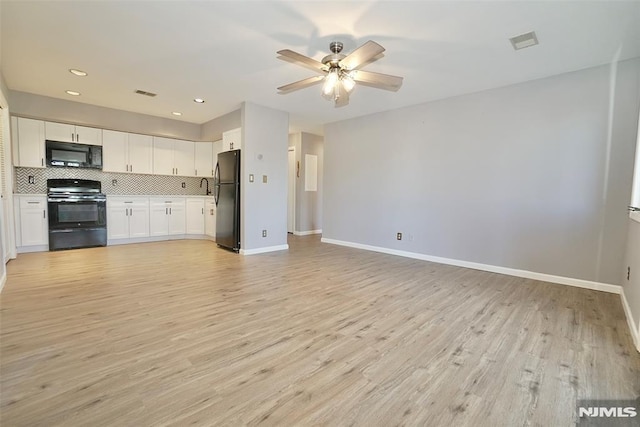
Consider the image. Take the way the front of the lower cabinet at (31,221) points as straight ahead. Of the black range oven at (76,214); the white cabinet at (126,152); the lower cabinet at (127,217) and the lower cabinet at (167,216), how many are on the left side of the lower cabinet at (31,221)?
4

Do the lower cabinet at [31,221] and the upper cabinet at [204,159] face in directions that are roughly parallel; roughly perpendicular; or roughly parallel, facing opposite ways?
roughly parallel

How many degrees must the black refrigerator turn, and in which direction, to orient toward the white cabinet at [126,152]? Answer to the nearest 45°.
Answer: approximately 90° to its right

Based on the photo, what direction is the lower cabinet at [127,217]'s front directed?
toward the camera

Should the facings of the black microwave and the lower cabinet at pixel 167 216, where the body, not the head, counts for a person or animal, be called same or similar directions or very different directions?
same or similar directions

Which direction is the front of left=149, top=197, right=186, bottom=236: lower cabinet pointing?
toward the camera

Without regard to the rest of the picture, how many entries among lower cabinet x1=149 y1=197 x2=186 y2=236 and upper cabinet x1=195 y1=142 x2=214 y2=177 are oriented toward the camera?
2

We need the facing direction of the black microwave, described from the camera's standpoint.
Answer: facing the viewer

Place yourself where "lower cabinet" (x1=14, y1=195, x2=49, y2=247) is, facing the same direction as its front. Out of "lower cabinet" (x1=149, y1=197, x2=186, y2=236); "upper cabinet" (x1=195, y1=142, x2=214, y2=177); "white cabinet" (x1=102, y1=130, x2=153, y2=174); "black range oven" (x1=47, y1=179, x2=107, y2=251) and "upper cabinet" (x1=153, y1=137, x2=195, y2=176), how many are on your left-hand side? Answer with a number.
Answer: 5

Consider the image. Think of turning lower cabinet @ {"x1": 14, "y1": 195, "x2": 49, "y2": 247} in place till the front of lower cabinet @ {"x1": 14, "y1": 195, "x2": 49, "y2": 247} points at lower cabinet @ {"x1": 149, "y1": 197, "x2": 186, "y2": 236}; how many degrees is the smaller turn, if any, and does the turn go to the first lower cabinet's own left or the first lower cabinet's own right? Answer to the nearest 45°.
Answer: approximately 90° to the first lower cabinet's own left

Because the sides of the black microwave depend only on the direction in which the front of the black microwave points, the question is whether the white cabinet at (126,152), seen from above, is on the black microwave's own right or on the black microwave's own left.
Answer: on the black microwave's own left

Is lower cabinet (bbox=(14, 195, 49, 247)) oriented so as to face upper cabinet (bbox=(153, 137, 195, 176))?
no

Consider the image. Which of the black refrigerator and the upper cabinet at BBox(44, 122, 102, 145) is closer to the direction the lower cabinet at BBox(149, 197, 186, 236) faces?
the black refrigerator

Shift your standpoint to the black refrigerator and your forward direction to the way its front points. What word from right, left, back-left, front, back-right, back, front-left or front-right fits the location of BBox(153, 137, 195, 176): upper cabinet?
right
